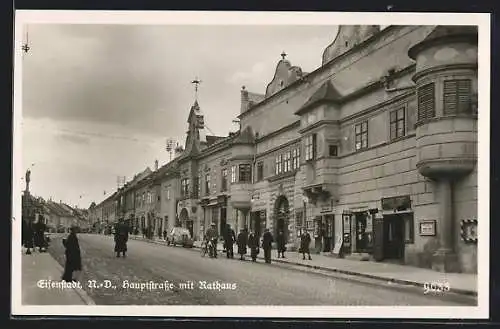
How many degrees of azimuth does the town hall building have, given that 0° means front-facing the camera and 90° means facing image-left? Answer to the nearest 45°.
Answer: approximately 45°
